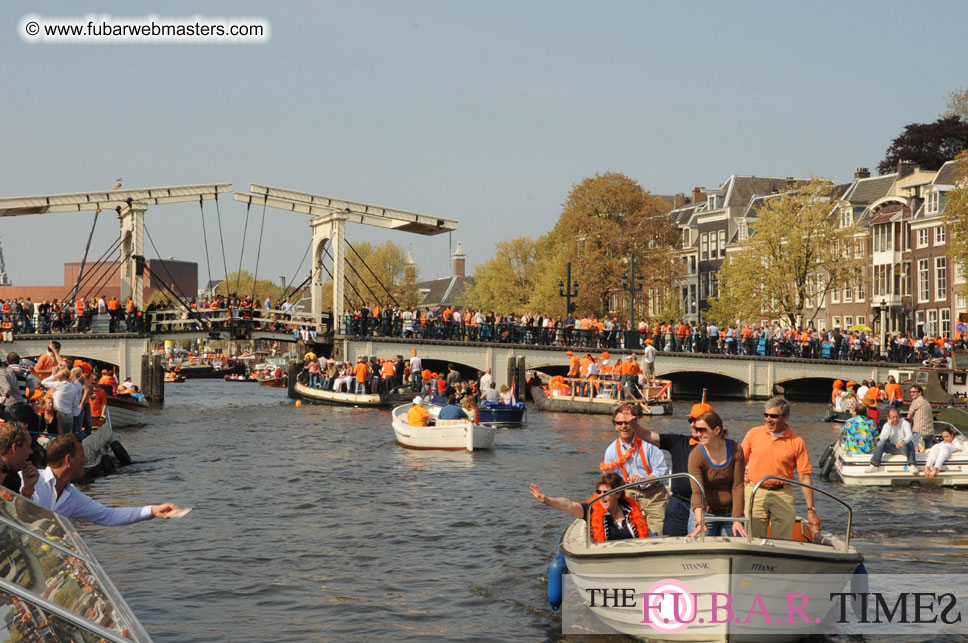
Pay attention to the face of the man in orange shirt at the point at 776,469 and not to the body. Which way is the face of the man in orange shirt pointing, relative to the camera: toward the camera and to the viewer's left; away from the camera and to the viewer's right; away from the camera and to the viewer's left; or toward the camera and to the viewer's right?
toward the camera and to the viewer's left

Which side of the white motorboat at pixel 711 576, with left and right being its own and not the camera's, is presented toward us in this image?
front

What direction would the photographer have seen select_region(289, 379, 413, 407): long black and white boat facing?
facing to the left of the viewer

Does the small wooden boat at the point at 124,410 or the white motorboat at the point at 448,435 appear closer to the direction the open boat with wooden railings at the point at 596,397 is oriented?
the small wooden boat

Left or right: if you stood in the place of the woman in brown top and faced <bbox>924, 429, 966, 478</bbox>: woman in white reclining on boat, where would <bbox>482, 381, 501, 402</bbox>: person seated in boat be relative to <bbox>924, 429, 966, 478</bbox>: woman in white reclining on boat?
left

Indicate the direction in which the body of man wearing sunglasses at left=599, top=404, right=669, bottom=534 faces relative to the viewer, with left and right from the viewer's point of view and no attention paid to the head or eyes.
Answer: facing the viewer

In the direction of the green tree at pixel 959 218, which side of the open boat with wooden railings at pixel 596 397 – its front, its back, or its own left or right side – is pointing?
back

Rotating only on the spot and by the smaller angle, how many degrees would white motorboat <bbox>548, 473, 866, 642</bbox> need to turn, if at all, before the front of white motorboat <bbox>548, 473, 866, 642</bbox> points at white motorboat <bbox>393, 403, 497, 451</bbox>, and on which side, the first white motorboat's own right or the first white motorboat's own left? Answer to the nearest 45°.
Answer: approximately 180°

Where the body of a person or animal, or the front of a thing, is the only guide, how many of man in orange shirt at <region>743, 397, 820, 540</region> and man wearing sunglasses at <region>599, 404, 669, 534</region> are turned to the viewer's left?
0

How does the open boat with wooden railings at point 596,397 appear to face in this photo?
to the viewer's left
